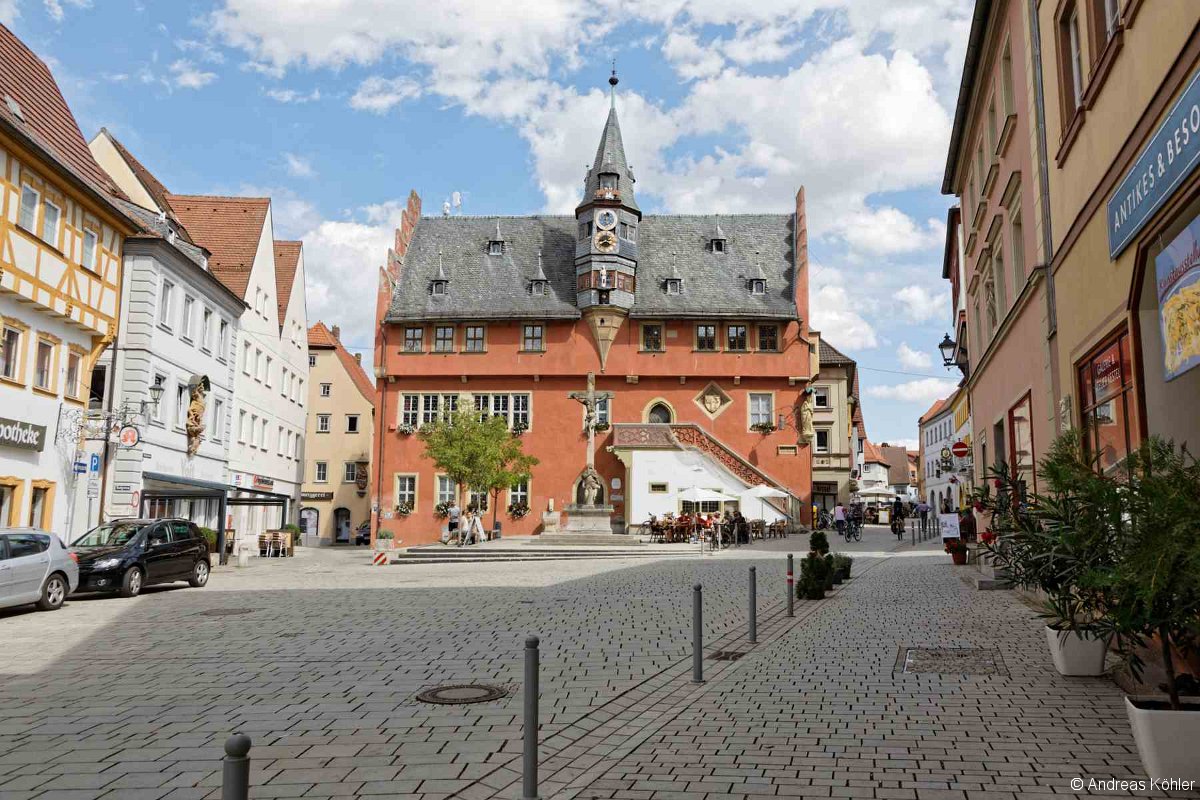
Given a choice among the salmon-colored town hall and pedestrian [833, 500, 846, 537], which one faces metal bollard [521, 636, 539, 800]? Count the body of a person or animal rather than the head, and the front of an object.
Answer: the salmon-colored town hall

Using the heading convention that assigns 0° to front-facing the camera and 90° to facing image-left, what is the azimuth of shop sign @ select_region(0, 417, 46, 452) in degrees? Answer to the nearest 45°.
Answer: approximately 315°
